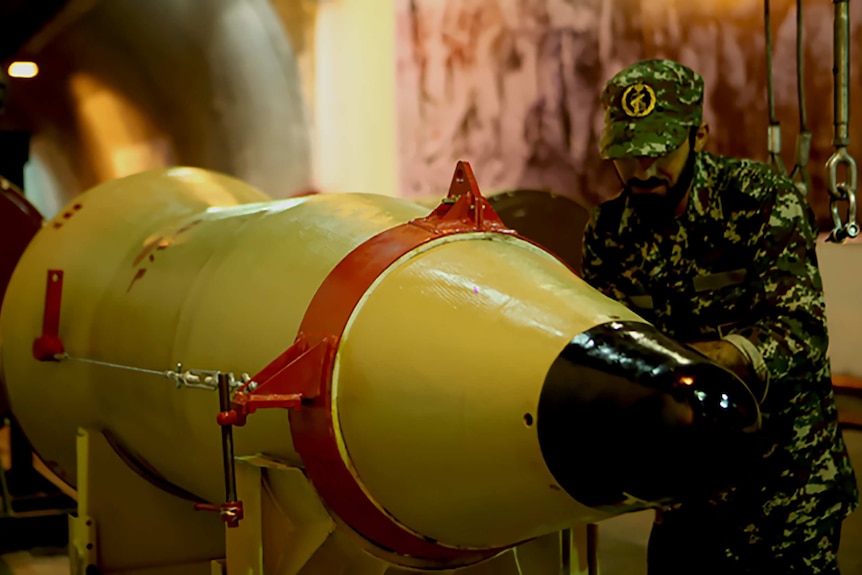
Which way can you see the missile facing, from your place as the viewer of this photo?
facing the viewer and to the right of the viewer

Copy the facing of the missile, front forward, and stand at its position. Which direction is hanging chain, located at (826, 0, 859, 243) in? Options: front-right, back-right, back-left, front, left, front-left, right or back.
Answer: left

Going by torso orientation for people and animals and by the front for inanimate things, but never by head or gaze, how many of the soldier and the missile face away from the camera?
0

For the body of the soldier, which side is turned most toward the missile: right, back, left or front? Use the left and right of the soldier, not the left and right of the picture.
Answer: front
